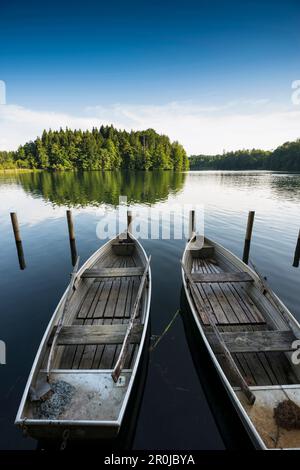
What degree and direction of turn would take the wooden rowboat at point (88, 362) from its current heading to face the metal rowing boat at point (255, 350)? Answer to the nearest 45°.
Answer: approximately 90° to its right

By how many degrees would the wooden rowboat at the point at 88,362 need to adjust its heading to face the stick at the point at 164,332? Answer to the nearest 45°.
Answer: approximately 45° to its right

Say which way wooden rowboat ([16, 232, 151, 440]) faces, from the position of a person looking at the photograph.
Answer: facing away from the viewer

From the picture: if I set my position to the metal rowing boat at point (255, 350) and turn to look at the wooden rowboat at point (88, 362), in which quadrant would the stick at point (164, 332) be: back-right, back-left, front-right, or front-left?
front-right

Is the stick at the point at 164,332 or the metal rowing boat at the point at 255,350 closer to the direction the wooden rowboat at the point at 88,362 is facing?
the stick
